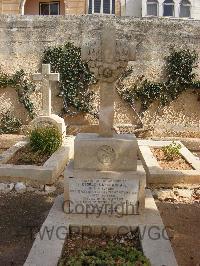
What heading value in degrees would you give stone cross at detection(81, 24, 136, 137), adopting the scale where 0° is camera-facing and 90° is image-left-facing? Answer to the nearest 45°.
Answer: approximately 0°

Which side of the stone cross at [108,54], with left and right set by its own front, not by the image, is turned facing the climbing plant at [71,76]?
back

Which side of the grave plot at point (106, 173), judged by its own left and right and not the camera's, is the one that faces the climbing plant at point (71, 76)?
back

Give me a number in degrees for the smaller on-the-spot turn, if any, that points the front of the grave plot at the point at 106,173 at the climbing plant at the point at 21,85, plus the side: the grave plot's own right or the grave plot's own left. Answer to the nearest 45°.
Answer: approximately 180°

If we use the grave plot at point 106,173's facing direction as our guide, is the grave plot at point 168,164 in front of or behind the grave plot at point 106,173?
behind
